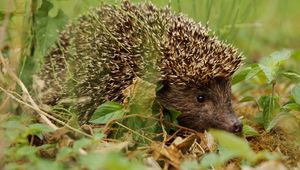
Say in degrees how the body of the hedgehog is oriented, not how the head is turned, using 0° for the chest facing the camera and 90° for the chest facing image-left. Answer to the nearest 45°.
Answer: approximately 270°

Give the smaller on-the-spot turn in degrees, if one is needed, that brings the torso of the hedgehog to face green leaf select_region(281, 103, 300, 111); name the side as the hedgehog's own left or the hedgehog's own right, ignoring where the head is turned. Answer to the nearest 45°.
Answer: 0° — it already faces it

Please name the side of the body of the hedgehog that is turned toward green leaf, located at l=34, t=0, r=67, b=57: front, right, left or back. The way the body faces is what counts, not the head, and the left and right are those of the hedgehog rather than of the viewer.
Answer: back

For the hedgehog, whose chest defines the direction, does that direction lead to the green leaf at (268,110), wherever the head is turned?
yes
